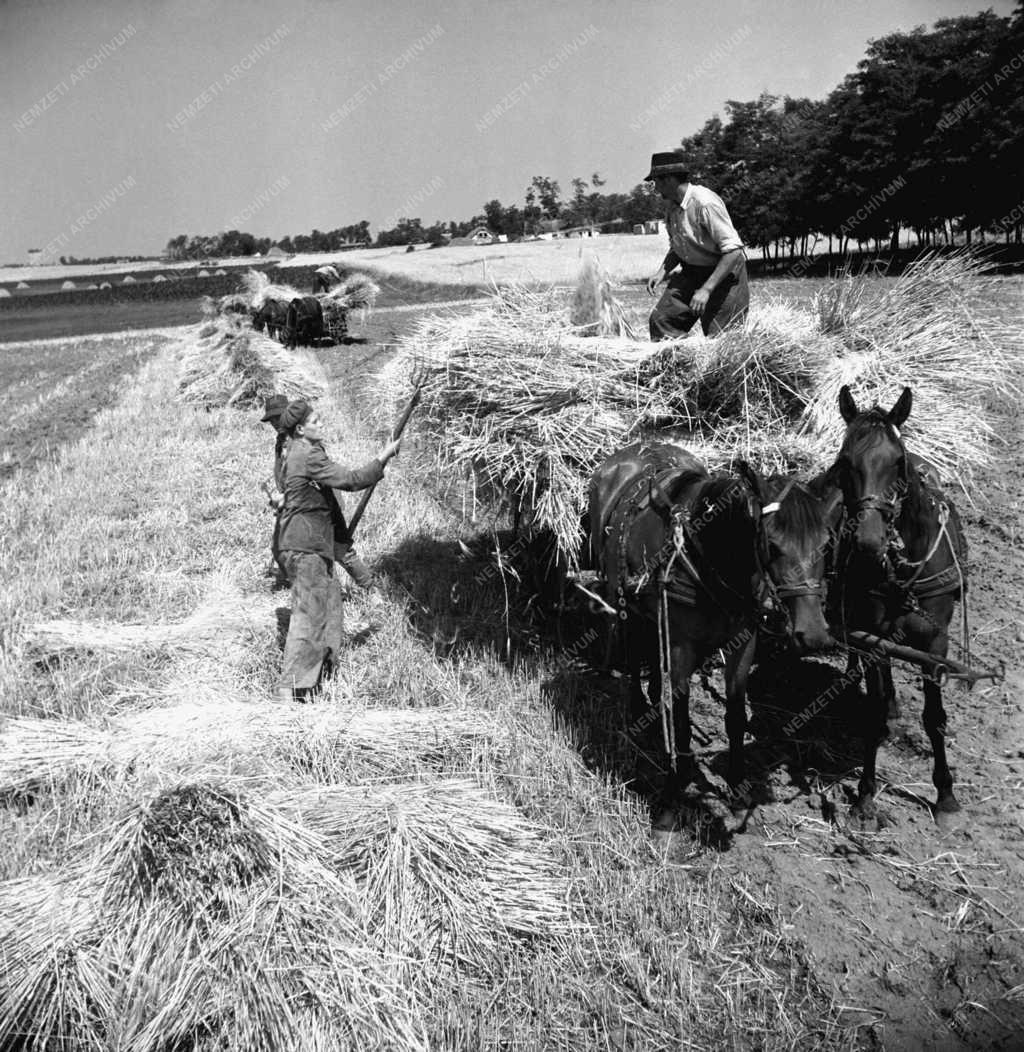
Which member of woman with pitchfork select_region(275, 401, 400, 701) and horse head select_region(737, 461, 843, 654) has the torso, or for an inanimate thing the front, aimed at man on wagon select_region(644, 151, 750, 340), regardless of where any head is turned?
the woman with pitchfork

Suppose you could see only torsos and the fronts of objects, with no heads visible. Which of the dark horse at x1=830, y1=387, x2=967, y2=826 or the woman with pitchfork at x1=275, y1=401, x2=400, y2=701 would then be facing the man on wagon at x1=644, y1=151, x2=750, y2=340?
the woman with pitchfork

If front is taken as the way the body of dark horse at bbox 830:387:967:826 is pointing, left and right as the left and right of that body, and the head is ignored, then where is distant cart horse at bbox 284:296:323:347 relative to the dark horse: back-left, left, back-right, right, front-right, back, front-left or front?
back-right

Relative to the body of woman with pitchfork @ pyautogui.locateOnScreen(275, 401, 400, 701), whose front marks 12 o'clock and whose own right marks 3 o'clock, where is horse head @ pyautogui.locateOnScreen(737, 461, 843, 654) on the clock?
The horse head is roughly at 2 o'clock from the woman with pitchfork.

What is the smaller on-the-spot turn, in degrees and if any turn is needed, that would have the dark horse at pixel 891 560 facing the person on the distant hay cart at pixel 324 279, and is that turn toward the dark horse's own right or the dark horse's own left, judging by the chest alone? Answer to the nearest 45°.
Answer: approximately 135° to the dark horse's own right

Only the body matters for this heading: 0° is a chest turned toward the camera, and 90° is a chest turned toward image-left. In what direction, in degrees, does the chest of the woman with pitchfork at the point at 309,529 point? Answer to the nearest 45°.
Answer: approximately 270°

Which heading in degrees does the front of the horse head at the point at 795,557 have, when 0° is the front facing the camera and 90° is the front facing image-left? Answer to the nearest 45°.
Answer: approximately 0°

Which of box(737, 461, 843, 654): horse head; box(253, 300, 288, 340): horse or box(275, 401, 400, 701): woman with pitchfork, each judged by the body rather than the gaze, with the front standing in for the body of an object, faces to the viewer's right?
the woman with pitchfork

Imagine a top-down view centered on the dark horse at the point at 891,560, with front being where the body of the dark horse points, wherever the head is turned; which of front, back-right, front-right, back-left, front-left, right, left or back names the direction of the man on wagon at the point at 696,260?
back-right

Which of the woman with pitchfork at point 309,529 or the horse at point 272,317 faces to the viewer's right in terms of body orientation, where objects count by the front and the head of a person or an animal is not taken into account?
the woman with pitchfork

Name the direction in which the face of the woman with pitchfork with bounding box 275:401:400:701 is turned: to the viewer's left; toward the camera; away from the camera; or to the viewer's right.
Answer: to the viewer's right

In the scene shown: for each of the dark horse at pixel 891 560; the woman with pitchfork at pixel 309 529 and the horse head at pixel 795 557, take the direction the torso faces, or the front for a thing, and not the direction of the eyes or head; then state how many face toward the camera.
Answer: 2

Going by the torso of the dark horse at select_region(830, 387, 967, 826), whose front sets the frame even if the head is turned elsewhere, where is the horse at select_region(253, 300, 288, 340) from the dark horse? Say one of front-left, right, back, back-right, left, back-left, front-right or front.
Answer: back-right
